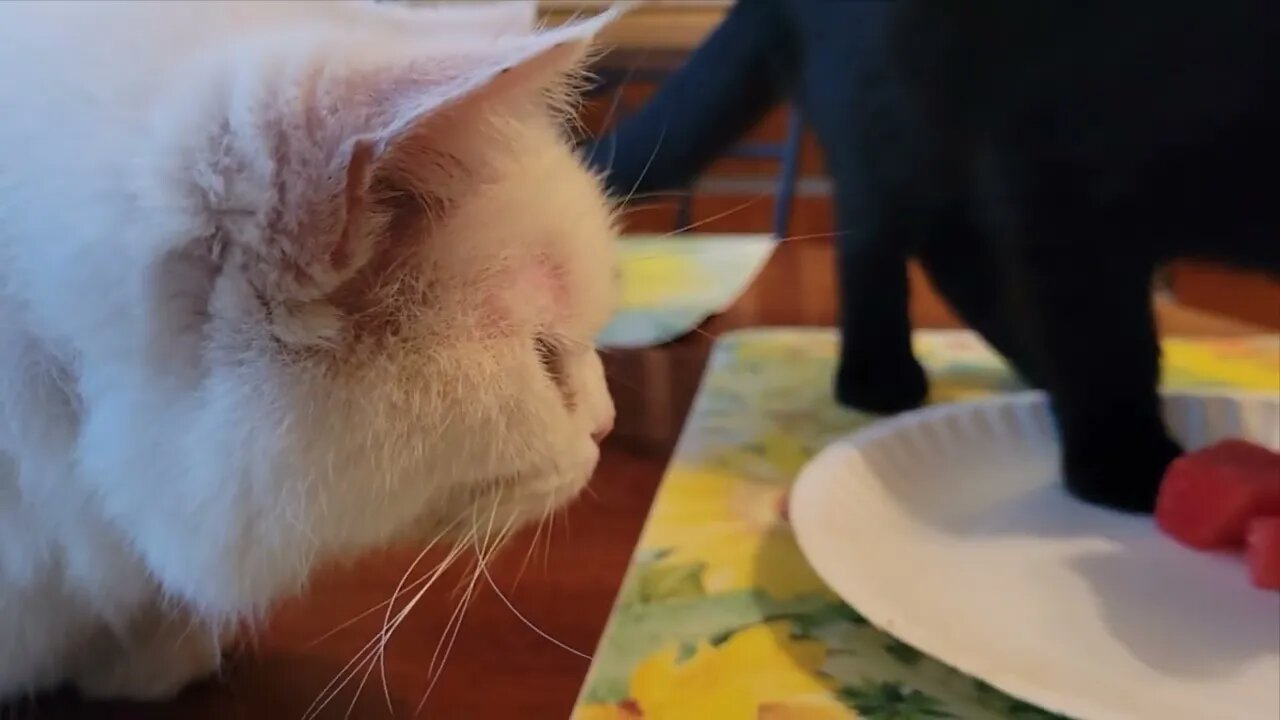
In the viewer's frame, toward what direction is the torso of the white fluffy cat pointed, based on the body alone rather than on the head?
to the viewer's right

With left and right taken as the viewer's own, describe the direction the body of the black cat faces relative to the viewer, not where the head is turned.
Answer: facing to the right of the viewer

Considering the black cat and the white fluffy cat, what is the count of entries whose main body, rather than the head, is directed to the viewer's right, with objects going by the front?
2
